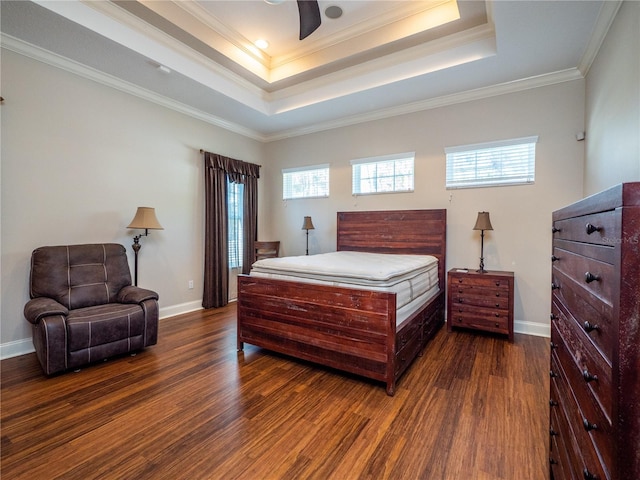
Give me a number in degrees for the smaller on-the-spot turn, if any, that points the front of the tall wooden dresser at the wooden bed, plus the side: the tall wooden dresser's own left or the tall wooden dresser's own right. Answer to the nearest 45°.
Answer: approximately 45° to the tall wooden dresser's own right

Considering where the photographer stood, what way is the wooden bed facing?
facing the viewer and to the left of the viewer

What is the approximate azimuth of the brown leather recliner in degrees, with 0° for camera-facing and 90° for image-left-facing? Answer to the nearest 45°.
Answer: approximately 315°

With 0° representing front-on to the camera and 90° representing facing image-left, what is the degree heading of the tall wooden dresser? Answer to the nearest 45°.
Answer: approximately 90°

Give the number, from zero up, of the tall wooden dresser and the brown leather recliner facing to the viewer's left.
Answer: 1

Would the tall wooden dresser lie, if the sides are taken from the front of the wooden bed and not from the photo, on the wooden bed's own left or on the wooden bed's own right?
on the wooden bed's own left

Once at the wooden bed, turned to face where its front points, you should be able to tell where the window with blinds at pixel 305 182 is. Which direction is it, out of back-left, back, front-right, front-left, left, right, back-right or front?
back-right

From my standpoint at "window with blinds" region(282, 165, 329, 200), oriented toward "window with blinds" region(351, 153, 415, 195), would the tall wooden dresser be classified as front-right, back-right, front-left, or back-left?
front-right

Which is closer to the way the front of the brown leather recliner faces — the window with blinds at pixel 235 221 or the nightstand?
the nightstand

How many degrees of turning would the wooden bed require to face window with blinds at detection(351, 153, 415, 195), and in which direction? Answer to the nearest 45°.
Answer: approximately 135° to its right

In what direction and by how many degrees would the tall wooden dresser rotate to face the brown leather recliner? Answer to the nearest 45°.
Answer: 0° — it already faces it

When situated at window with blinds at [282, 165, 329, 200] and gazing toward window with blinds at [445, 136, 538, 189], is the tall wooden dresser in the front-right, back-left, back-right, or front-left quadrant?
front-right
